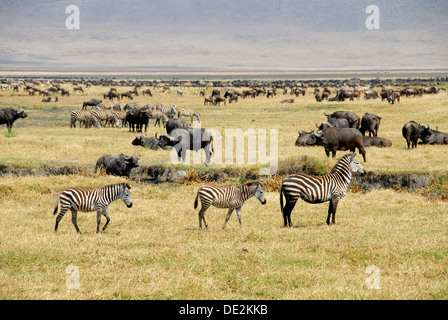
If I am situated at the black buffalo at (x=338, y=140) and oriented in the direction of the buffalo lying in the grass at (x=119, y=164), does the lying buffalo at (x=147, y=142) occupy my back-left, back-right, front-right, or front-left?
front-right

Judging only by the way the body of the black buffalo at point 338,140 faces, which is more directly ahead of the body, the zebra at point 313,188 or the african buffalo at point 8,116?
the african buffalo

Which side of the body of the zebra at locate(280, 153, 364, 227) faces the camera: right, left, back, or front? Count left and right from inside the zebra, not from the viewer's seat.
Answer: right

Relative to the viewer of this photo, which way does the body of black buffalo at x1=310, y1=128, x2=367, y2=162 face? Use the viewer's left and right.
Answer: facing to the left of the viewer

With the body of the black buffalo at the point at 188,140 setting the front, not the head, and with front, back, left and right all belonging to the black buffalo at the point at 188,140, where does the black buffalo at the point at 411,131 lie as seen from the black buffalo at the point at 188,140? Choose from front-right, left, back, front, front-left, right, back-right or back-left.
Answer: back

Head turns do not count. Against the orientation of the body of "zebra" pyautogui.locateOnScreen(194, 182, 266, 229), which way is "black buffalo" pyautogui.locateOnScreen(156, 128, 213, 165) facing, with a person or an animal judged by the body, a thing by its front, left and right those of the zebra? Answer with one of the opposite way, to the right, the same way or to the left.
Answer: the opposite way

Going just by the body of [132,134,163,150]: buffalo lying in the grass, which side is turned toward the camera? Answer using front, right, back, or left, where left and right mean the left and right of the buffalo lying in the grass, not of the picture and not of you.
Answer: left

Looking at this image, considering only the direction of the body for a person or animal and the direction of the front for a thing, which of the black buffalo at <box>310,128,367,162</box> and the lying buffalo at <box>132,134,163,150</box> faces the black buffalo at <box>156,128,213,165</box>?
the black buffalo at <box>310,128,367,162</box>
